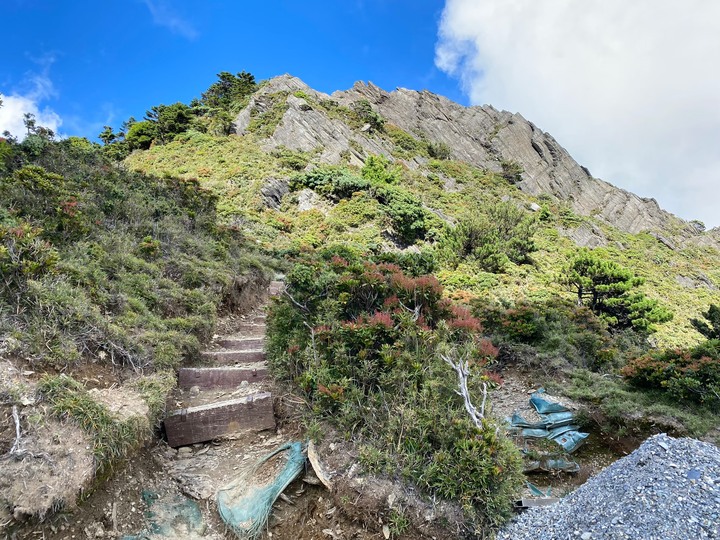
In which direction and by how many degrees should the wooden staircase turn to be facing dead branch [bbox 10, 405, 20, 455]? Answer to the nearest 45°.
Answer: approximately 45° to its right

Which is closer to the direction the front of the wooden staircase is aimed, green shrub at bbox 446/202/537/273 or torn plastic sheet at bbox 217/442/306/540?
the torn plastic sheet

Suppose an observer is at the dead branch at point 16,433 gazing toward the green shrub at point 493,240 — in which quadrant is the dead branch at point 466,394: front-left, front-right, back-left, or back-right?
front-right

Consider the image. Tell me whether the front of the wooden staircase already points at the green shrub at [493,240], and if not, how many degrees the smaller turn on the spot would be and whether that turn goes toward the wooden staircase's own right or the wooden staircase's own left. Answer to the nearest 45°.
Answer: approximately 135° to the wooden staircase's own left

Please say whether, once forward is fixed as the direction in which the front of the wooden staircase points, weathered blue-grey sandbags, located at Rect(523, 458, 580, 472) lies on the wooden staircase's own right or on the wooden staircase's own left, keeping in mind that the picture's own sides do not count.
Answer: on the wooden staircase's own left

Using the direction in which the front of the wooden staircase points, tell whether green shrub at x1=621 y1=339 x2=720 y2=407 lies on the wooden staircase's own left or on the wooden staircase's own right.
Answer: on the wooden staircase's own left

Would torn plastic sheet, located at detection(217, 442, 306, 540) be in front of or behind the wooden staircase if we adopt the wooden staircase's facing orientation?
in front

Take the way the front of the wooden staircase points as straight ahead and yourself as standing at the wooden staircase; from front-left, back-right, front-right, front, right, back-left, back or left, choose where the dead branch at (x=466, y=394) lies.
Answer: front-left

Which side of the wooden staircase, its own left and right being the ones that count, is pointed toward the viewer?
front
